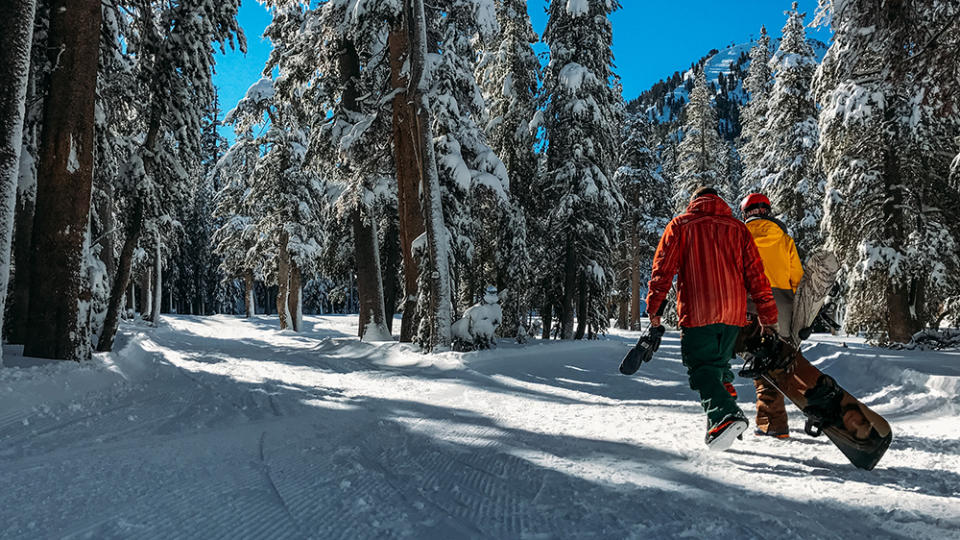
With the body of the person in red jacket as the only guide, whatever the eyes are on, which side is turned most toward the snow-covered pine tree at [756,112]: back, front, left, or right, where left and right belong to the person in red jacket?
front

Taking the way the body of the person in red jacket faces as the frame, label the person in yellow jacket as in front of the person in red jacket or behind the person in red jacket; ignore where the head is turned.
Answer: in front

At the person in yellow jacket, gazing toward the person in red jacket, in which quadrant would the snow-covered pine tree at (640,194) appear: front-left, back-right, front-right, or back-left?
back-right

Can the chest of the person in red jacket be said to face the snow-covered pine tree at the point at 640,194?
yes

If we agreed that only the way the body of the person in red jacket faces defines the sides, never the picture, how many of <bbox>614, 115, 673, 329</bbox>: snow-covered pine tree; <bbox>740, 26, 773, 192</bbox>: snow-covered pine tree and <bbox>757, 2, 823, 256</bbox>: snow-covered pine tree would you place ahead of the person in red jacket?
3

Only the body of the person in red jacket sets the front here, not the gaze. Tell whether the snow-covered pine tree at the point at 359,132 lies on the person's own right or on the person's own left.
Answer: on the person's own left

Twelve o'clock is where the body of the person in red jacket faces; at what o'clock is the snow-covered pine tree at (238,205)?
The snow-covered pine tree is roughly at 10 o'clock from the person in red jacket.

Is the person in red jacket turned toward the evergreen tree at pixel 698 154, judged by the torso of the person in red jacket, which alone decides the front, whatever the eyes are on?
yes

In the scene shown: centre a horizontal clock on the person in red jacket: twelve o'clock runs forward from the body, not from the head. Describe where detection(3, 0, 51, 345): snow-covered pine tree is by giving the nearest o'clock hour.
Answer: The snow-covered pine tree is roughly at 9 o'clock from the person in red jacket.

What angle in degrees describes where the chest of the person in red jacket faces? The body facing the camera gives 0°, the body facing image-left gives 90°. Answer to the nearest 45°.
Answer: approximately 180°

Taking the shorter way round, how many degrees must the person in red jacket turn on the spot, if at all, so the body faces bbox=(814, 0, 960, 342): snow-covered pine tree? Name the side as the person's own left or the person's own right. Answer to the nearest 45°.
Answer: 0° — they already face it

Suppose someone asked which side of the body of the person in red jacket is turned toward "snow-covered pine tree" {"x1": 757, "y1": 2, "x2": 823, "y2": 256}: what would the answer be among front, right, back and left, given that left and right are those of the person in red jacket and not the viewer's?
front

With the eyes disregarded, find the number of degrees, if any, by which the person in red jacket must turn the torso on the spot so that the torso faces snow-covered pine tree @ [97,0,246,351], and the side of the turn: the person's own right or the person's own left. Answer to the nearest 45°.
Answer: approximately 90° to the person's own left
